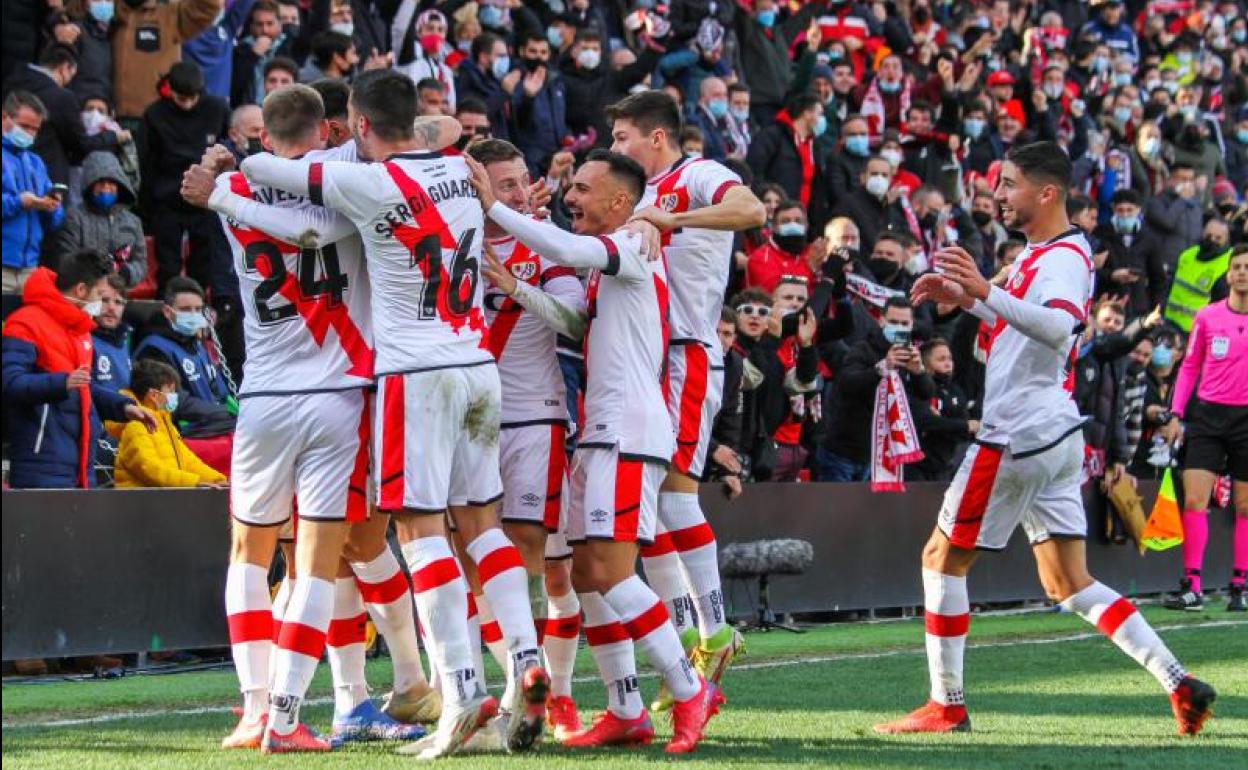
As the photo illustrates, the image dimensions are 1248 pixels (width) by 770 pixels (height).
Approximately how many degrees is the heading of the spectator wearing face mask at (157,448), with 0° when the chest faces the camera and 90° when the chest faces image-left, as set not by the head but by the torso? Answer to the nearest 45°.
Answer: approximately 315°

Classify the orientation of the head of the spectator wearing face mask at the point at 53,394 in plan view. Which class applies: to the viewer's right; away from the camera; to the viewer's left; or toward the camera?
to the viewer's right

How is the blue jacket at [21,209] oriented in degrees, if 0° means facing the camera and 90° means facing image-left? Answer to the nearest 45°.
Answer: approximately 315°

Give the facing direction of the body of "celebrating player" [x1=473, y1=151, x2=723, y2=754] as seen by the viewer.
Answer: to the viewer's left

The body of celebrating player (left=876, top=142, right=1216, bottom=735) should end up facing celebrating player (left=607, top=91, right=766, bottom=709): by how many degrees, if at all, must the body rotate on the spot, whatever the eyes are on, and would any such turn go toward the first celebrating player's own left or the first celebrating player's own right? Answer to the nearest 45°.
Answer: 0° — they already face them

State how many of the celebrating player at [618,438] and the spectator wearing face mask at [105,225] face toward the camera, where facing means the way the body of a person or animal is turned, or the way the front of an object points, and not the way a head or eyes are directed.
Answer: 1

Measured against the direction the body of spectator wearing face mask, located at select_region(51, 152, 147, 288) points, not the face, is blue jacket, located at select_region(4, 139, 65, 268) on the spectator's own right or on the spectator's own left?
on the spectator's own right

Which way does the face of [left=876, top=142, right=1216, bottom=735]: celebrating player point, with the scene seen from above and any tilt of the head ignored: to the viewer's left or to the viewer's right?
to the viewer's left
